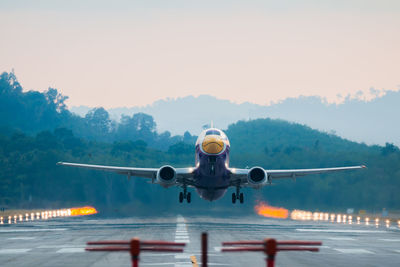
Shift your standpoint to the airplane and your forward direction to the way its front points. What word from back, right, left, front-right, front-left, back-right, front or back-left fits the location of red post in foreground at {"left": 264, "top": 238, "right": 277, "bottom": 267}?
front

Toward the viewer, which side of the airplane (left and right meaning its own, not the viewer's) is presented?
front
